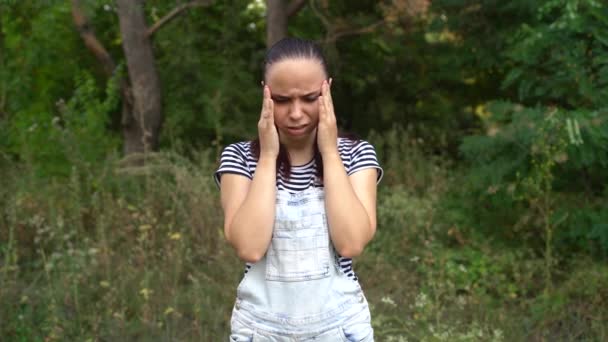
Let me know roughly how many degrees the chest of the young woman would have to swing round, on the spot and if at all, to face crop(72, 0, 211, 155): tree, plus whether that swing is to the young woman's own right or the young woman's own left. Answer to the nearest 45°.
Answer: approximately 180°

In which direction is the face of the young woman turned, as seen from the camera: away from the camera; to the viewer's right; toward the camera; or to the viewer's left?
toward the camera

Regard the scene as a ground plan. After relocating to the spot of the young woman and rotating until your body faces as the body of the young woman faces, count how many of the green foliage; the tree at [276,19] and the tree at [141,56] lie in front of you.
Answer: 0

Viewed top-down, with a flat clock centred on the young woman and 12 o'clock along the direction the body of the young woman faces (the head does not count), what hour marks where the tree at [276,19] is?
The tree is roughly at 6 o'clock from the young woman.

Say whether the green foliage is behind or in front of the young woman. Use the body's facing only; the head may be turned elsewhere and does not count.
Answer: behind

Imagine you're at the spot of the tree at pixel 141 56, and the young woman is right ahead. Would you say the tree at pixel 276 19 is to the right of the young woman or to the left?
left

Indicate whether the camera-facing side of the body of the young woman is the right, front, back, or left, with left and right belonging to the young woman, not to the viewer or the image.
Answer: front
